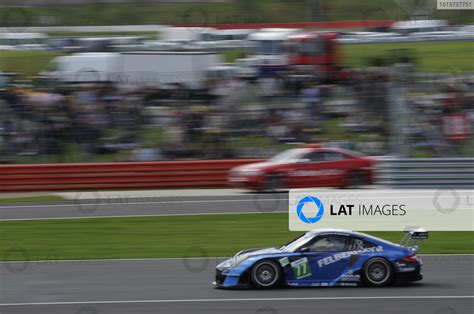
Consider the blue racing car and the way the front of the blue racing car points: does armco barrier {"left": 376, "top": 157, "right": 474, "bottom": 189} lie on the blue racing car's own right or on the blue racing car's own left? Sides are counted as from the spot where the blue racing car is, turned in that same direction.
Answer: on the blue racing car's own right

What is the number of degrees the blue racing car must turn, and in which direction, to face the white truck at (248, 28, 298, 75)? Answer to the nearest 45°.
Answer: approximately 90° to its right

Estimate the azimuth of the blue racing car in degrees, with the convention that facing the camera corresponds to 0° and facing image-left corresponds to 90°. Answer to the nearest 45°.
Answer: approximately 90°

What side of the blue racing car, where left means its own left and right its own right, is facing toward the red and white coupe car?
right

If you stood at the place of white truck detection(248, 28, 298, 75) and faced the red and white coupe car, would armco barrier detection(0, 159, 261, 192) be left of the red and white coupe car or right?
right

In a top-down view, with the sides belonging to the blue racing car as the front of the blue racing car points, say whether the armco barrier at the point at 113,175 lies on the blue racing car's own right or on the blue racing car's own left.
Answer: on the blue racing car's own right
